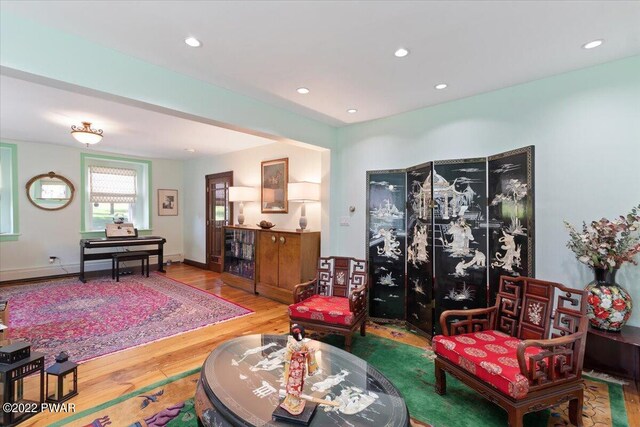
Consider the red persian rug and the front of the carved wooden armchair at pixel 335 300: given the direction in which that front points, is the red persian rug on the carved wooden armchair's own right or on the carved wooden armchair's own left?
on the carved wooden armchair's own right

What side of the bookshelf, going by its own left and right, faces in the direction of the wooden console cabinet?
left

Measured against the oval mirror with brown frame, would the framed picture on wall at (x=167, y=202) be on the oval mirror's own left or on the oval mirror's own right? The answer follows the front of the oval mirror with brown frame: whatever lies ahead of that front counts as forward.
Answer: on the oval mirror's own left

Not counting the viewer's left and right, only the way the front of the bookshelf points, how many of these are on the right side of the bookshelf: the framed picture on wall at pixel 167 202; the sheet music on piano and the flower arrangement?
2

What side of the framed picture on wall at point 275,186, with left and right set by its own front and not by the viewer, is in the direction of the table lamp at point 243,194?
right

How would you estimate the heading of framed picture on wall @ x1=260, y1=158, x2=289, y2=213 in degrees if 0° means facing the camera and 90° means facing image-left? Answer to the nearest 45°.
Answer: approximately 45°

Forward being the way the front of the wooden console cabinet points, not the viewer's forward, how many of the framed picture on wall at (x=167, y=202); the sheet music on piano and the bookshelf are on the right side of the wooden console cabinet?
3

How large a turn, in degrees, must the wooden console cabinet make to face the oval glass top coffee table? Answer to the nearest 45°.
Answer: approximately 45° to its left

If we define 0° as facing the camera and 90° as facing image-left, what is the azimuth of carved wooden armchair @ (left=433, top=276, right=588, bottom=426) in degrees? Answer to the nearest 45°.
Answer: approximately 45°

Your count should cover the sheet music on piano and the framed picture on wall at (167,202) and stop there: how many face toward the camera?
2

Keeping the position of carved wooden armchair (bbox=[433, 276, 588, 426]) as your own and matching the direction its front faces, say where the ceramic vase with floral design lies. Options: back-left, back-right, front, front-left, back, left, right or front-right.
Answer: back

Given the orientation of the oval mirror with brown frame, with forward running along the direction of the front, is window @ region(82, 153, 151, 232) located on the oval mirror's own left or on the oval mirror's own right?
on the oval mirror's own left

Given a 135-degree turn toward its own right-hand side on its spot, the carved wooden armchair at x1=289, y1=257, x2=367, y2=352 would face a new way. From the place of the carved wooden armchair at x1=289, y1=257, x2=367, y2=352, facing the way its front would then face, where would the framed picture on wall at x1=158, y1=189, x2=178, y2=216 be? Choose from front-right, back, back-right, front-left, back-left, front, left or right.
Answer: front-left

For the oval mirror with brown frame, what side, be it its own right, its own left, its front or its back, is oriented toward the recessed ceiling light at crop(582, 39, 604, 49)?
front

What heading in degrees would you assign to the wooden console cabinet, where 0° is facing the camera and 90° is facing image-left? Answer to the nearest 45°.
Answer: approximately 45°

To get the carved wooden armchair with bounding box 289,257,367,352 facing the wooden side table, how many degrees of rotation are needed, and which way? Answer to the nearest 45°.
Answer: approximately 135° to its left
